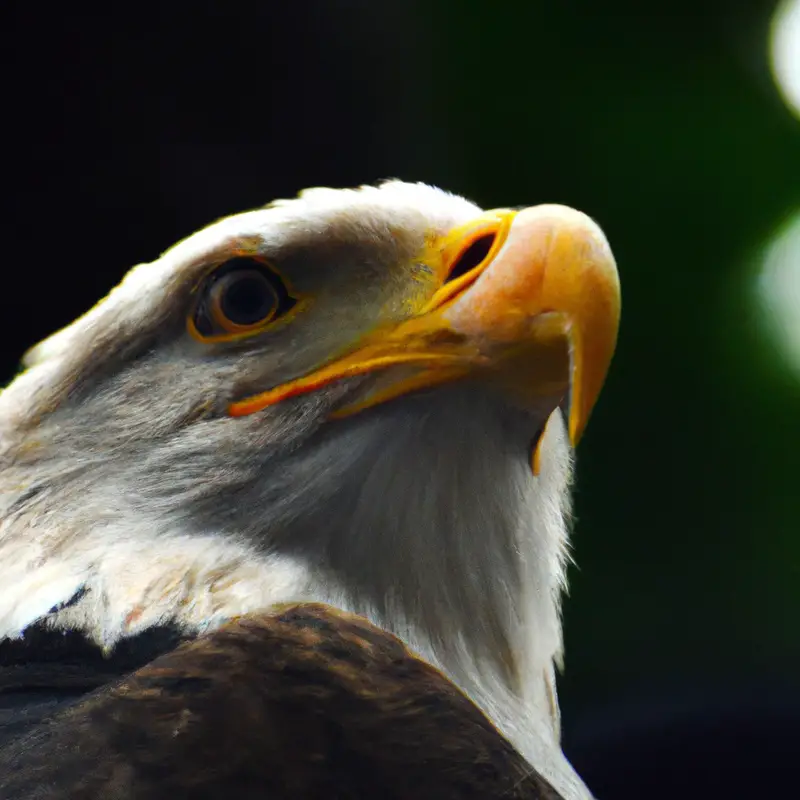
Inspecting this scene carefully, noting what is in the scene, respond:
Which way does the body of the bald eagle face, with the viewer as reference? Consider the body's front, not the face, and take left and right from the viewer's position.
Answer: facing to the right of the viewer
